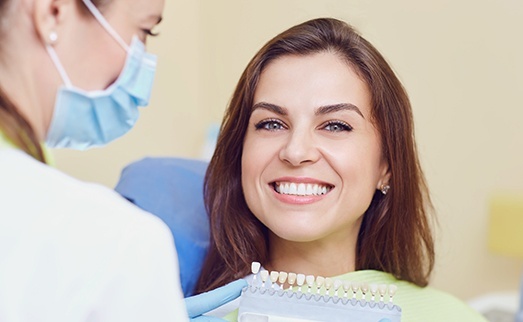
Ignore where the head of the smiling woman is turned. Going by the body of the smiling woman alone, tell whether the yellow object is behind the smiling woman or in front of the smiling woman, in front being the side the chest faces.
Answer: behind

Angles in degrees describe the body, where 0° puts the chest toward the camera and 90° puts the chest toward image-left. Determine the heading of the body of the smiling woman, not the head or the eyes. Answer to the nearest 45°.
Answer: approximately 0°
